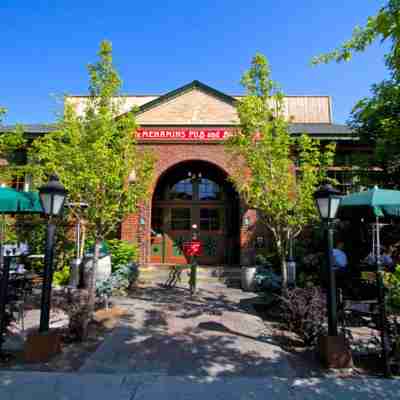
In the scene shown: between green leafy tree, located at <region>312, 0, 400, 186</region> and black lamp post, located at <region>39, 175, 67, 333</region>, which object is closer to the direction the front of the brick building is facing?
the black lamp post

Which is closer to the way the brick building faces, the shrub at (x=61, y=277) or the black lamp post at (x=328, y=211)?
the black lamp post

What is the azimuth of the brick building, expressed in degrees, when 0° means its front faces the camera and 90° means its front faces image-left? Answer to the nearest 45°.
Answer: approximately 0°

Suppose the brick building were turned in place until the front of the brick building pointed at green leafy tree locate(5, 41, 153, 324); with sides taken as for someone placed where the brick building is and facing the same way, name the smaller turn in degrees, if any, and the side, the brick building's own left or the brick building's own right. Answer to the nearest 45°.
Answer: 0° — it already faces it

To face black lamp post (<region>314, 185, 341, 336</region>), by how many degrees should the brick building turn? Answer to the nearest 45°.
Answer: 0° — it already faces it

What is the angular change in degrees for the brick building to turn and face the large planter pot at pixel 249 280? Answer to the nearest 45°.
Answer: approximately 45° to its left

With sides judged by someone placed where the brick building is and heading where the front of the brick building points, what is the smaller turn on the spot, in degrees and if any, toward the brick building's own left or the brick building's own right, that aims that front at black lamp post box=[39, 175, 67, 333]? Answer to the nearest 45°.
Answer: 0° — it already faces it
